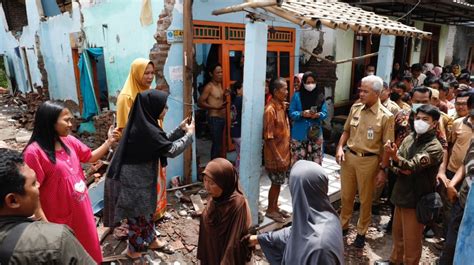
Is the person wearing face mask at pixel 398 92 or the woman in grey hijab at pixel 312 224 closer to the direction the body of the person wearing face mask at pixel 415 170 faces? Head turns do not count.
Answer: the woman in grey hijab

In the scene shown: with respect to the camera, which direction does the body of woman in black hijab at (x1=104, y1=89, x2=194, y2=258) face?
to the viewer's right

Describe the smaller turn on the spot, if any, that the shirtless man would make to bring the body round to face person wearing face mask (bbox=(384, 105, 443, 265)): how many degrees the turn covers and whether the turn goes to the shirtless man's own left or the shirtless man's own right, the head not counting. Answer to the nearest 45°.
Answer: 0° — they already face them

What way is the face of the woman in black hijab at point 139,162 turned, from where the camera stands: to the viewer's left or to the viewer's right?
to the viewer's right

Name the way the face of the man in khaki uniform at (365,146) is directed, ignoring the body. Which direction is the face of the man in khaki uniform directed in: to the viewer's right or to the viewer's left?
to the viewer's left

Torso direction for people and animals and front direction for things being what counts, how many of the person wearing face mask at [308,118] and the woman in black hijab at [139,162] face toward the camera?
1
